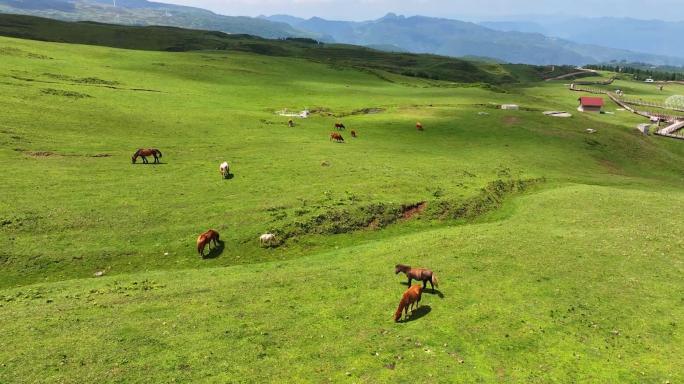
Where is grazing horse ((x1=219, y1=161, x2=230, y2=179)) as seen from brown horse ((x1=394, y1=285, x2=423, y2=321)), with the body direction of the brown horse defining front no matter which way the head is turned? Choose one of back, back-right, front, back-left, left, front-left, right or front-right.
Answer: right

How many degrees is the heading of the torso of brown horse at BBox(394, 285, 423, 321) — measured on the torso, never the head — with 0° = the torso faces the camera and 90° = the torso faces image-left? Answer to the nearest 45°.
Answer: approximately 45°

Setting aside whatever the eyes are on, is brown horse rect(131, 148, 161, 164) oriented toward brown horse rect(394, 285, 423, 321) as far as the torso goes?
no

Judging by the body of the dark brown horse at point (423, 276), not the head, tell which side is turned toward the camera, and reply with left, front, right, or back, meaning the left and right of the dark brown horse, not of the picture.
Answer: left

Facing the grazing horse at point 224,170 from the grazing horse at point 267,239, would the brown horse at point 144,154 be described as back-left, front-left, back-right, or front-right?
front-left

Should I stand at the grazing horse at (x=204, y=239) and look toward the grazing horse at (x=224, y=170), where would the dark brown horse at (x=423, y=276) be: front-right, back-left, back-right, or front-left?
back-right

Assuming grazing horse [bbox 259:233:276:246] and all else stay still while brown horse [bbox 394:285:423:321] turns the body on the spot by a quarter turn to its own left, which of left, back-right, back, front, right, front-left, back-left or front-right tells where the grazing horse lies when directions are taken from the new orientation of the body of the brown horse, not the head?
back

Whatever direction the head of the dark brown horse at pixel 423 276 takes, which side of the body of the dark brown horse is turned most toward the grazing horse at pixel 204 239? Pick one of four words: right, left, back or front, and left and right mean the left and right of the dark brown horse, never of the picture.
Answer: front
